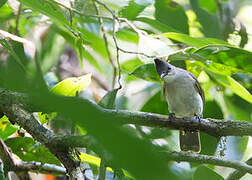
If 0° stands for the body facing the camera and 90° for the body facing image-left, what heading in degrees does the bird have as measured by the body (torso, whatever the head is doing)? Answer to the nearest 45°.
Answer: approximately 0°

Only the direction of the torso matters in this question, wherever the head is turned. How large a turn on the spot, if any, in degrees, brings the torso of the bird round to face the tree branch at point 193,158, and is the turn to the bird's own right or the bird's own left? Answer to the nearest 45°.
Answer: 0° — it already faces it

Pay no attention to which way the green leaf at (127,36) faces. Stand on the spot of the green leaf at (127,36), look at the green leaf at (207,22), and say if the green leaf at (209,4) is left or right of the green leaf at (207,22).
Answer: left

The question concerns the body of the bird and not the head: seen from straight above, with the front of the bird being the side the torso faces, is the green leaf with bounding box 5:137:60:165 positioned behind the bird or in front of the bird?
in front

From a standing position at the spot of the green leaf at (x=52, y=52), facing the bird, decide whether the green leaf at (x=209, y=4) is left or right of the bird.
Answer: left

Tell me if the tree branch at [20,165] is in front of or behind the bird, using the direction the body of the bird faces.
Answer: in front

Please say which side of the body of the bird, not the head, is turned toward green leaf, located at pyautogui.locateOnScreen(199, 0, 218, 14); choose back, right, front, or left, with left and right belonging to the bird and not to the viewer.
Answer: back
